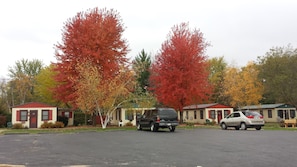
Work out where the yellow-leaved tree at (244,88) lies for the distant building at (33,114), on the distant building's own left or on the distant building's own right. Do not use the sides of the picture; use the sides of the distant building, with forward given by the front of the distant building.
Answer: on the distant building's own left

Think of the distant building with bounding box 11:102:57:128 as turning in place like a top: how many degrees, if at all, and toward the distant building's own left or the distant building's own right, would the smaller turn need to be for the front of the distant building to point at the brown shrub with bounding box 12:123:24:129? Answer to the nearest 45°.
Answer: approximately 45° to the distant building's own right

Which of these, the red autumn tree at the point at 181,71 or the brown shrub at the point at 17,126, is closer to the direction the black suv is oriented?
the brown shrub

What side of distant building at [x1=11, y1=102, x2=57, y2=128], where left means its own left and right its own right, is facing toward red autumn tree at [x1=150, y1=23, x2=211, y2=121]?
left

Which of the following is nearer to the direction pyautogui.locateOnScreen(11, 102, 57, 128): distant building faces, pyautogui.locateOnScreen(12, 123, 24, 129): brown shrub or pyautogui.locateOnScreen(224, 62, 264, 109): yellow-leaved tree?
the brown shrub

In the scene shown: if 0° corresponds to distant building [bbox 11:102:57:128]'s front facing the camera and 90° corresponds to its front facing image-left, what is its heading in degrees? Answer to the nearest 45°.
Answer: approximately 0°

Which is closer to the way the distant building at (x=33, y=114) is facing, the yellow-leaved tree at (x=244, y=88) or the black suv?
the black suv
